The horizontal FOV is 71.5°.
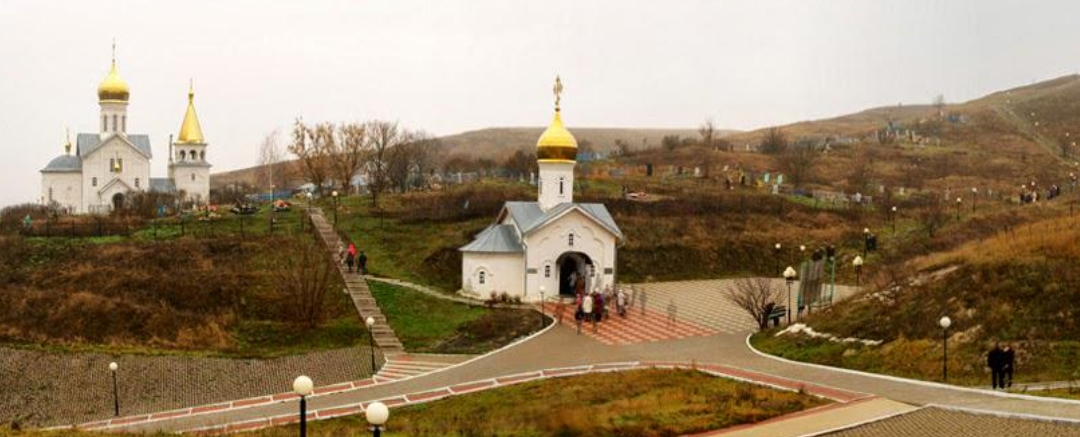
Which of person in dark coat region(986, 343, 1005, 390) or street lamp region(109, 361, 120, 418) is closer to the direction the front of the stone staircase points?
the person in dark coat

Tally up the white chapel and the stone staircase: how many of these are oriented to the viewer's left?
0

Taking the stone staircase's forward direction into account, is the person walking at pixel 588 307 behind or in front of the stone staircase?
in front

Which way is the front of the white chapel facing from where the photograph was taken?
facing the viewer

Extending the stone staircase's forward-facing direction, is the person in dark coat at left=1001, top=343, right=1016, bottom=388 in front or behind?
in front

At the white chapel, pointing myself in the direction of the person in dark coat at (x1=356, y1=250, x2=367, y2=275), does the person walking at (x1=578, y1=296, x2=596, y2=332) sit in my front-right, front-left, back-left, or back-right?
back-left

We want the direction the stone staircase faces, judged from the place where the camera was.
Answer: facing the viewer and to the right of the viewer

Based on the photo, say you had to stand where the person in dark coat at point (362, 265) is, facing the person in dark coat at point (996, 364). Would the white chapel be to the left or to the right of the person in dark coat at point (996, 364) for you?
left

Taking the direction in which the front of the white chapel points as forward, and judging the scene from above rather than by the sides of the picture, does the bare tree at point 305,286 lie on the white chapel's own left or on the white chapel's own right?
on the white chapel's own right

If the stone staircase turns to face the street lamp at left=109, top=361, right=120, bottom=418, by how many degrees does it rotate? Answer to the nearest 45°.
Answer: approximately 90° to its right

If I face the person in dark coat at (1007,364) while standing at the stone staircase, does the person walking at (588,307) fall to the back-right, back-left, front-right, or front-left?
front-left
